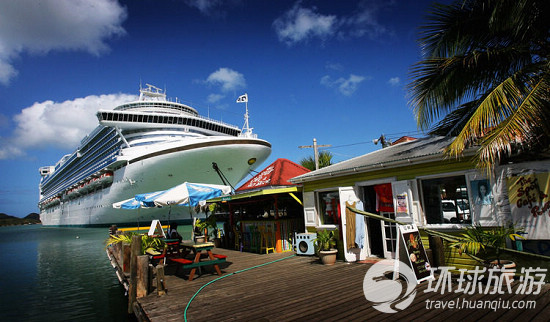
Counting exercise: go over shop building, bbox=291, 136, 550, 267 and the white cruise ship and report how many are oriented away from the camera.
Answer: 0

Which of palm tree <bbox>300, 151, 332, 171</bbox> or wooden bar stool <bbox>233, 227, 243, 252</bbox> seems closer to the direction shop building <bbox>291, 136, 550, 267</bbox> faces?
the wooden bar stool

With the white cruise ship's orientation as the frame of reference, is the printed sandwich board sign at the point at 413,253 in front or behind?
in front

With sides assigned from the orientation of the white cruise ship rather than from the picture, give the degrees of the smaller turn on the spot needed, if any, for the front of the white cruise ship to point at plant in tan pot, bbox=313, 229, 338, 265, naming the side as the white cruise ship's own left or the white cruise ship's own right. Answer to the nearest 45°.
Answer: approximately 45° to the white cruise ship's own right

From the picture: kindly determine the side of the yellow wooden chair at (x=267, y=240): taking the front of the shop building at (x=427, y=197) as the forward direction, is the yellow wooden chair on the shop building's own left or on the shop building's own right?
on the shop building's own right

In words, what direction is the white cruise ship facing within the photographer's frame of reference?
facing the viewer and to the right of the viewer

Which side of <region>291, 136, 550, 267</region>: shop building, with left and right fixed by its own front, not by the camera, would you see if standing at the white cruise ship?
right

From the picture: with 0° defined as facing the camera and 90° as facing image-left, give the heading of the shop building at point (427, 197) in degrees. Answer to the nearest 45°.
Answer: approximately 45°

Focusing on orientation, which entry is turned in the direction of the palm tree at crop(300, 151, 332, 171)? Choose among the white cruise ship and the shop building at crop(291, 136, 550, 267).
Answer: the white cruise ship

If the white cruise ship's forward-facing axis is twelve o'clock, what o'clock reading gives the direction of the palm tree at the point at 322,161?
The palm tree is roughly at 12 o'clock from the white cruise ship.
